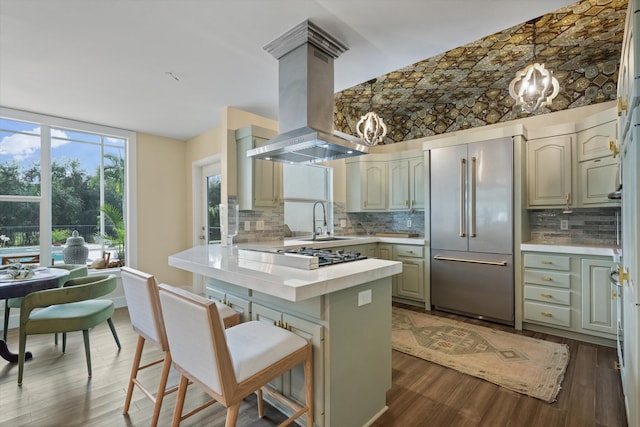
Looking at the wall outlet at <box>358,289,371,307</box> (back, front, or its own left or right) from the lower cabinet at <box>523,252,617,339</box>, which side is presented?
left

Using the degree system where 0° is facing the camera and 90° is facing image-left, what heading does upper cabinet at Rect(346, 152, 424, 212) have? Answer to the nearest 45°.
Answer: approximately 45°

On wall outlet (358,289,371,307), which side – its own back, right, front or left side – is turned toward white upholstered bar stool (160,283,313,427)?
right

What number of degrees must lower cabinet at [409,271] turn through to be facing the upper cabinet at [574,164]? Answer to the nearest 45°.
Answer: approximately 135° to its left

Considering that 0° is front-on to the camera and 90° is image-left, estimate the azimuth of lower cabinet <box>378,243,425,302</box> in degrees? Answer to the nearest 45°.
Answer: approximately 45°

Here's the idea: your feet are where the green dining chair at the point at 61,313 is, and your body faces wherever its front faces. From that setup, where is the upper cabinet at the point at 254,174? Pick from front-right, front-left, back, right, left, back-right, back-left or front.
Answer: back-right

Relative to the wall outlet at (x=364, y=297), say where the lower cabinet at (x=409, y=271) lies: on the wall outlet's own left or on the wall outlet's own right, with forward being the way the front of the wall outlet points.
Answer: on the wall outlet's own left

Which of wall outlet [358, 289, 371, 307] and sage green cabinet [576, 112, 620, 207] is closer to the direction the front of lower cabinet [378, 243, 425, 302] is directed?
the wall outlet
